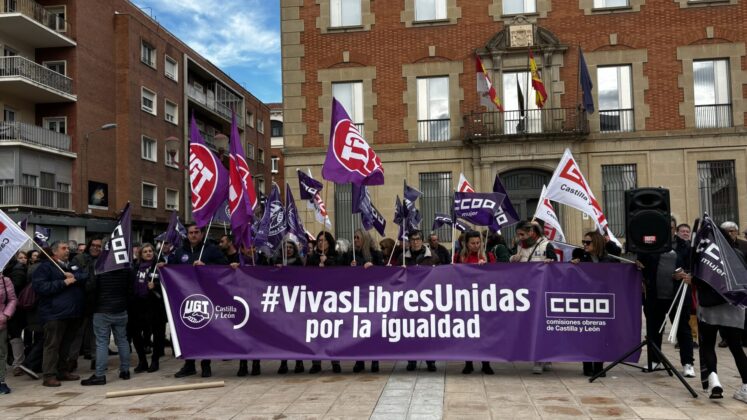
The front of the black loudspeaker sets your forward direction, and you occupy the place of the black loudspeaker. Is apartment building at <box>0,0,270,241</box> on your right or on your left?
on your right

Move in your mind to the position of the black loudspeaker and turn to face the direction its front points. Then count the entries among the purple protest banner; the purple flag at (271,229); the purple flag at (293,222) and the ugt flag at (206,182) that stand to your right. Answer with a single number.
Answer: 4

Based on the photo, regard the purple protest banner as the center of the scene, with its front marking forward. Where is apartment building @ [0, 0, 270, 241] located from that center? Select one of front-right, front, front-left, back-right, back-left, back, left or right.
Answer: back-right

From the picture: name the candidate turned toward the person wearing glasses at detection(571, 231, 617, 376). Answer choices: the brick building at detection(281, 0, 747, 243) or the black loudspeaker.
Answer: the brick building

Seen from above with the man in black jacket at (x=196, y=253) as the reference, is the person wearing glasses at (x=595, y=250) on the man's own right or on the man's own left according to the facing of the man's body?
on the man's own left

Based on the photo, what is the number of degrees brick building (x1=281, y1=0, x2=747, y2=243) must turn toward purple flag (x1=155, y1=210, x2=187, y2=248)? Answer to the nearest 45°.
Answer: approximately 45° to its right

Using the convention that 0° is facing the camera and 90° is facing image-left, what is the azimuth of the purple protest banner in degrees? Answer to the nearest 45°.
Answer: approximately 0°

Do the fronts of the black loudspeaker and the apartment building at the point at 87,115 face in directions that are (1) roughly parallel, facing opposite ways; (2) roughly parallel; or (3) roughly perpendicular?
roughly perpendicular

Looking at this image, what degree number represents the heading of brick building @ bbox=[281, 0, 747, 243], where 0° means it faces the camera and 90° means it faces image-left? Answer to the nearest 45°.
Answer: approximately 0°

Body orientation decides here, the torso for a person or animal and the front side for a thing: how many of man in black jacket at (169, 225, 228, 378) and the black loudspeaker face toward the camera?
2

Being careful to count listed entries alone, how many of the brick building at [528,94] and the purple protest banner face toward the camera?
2

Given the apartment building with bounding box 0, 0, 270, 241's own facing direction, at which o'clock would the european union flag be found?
The european union flag is roughly at 12 o'clock from the apartment building.
